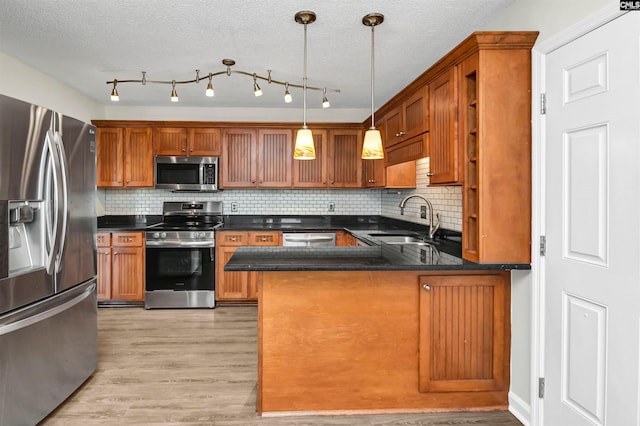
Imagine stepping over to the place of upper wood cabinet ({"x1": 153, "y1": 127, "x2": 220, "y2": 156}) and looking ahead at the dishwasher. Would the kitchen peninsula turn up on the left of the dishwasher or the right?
right

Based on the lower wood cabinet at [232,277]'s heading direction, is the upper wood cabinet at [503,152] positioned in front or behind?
in front

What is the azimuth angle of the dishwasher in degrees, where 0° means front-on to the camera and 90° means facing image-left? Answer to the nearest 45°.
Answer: approximately 0°

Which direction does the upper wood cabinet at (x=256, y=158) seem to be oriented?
toward the camera

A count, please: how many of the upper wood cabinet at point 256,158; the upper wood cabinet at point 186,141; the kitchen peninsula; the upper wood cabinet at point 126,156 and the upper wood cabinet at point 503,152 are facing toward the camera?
4

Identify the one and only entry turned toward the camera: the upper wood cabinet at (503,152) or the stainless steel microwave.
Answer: the stainless steel microwave

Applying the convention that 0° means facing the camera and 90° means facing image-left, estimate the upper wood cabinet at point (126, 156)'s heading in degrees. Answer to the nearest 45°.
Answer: approximately 0°

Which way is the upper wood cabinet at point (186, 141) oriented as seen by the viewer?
toward the camera

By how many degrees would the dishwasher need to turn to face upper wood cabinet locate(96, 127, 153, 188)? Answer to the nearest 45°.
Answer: approximately 90° to its right

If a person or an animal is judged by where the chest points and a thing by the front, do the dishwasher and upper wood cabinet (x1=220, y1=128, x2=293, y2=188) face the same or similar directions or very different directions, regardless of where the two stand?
same or similar directions

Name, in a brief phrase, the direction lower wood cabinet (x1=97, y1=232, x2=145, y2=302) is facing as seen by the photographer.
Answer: facing the viewer

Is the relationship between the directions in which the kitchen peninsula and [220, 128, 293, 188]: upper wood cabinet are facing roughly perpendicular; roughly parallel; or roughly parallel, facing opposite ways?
roughly parallel

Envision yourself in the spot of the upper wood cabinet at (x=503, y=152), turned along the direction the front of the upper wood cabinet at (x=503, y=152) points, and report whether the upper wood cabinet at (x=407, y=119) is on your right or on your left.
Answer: on your right

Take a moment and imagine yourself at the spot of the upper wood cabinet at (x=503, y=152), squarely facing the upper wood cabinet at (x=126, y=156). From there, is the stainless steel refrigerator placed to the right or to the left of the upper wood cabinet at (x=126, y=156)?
left
